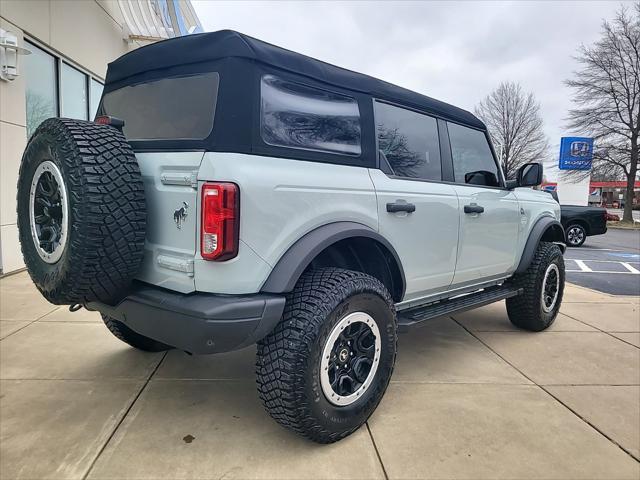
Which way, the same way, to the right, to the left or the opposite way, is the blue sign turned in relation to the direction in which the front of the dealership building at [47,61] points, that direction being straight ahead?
to the right

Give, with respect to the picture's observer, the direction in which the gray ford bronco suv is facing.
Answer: facing away from the viewer and to the right of the viewer

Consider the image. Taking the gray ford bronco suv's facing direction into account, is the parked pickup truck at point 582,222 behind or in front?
in front

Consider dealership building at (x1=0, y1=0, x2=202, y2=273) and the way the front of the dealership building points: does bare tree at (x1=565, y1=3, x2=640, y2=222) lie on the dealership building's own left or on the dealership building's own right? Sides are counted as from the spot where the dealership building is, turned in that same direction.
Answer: on the dealership building's own left

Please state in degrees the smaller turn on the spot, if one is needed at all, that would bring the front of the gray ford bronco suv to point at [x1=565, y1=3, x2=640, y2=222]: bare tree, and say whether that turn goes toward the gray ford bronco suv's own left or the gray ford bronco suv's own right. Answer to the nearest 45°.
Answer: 0° — it already faces it

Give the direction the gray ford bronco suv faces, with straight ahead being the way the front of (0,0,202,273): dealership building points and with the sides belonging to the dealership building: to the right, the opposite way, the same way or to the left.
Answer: to the left

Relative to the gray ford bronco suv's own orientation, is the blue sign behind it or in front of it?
in front

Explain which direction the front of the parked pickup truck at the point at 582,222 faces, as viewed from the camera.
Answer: facing to the left of the viewer

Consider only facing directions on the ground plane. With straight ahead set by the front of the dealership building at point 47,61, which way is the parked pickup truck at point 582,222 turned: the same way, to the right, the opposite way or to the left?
the opposite way

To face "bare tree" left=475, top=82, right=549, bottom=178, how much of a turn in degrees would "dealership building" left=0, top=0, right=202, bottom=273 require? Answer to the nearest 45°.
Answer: approximately 90° to its left

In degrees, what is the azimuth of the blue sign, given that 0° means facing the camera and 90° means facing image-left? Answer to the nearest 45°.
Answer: approximately 0°
